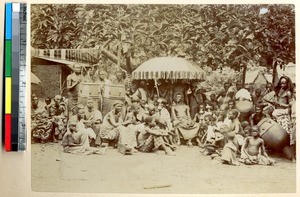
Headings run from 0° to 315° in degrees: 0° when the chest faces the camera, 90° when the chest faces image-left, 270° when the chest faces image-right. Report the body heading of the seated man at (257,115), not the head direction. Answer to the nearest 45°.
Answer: approximately 45°
